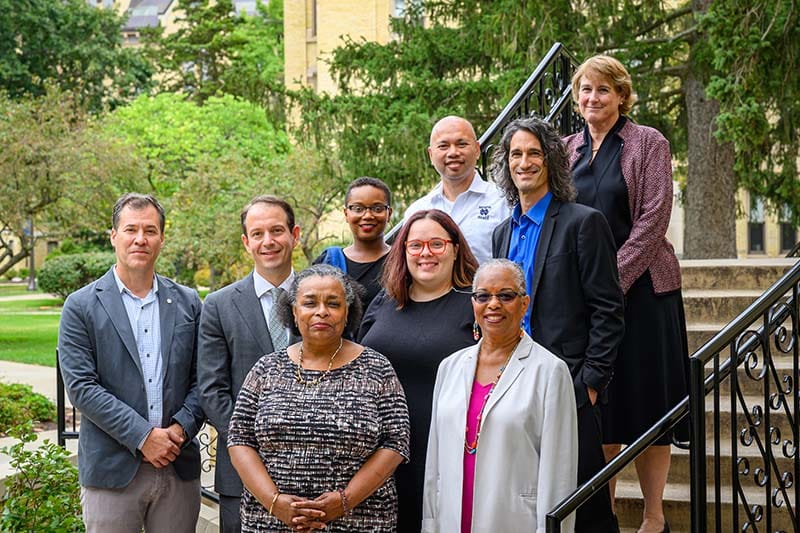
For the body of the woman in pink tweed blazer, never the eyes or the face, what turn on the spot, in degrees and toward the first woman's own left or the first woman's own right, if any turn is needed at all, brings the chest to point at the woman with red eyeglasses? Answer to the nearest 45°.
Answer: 0° — they already face them

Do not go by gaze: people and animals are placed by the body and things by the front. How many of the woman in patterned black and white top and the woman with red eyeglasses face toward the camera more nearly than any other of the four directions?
2

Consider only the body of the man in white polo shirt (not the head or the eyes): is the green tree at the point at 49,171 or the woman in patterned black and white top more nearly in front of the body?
the woman in patterned black and white top

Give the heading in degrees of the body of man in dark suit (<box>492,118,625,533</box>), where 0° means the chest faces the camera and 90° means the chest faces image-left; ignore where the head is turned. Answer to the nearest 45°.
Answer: approximately 45°

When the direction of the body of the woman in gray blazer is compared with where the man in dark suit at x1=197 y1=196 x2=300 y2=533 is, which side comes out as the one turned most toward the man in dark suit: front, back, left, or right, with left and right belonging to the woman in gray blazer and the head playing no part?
right

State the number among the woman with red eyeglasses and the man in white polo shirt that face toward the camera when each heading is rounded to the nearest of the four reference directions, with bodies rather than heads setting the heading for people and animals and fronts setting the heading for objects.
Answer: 2

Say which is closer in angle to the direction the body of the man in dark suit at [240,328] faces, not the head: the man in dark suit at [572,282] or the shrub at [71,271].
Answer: the man in dark suit
